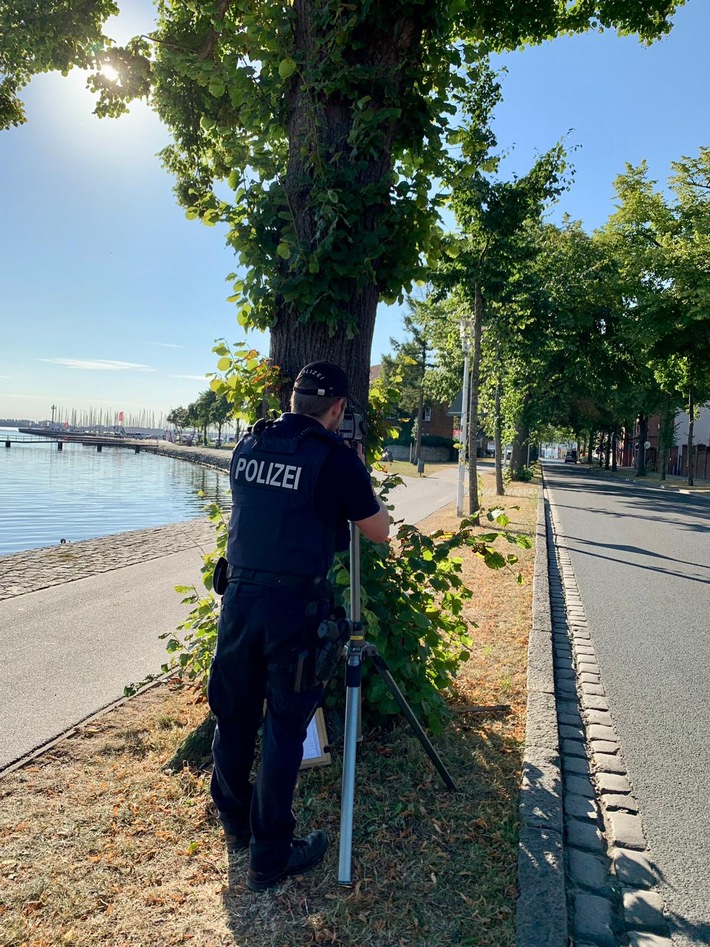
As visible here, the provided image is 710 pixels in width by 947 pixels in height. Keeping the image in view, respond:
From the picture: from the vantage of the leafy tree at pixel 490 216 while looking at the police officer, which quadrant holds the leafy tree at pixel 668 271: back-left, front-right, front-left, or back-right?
back-left

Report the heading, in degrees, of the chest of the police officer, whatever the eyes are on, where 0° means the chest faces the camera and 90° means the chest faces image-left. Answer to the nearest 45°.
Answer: approximately 225°

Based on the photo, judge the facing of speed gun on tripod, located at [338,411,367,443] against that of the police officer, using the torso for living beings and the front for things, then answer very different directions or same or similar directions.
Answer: same or similar directions

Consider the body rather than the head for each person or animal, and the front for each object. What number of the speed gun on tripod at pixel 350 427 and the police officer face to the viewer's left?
0

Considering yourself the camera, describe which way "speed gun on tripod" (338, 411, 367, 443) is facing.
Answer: facing away from the viewer and to the right of the viewer

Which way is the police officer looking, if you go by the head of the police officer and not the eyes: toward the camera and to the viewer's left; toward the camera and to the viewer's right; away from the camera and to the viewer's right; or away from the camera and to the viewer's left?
away from the camera and to the viewer's right
